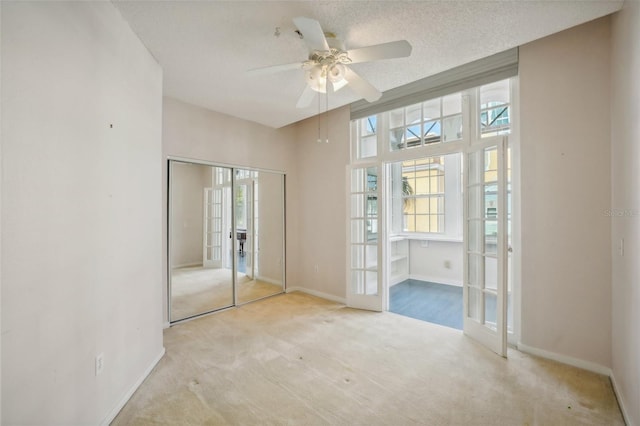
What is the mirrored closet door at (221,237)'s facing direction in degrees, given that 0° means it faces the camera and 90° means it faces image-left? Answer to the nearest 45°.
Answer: approximately 315°

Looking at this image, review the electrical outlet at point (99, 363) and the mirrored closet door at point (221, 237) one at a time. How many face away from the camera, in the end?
0

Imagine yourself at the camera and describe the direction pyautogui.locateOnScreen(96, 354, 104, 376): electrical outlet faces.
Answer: facing the viewer and to the right of the viewer

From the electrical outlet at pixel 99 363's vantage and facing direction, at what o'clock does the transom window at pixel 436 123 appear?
The transom window is roughly at 11 o'clock from the electrical outlet.

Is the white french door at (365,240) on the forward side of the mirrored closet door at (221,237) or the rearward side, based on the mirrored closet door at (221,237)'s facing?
on the forward side

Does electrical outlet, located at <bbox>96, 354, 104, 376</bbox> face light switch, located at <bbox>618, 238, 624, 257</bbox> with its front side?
yes

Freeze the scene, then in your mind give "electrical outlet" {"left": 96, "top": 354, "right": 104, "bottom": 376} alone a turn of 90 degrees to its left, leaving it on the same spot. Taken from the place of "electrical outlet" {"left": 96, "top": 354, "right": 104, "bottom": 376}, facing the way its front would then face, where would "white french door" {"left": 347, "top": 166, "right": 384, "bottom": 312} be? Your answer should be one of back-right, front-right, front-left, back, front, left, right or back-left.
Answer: front-right

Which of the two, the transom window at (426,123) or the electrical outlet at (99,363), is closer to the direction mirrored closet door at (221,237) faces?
the transom window

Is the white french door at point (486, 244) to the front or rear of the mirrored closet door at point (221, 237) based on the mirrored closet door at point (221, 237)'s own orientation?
to the front
